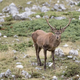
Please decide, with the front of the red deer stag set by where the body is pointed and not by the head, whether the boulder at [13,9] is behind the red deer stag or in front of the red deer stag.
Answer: behind

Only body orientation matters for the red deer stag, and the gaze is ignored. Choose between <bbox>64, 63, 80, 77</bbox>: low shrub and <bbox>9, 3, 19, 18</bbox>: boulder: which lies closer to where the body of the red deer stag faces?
the low shrub

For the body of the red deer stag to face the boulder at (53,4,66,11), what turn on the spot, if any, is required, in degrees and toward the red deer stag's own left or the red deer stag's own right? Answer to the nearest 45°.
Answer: approximately 135° to the red deer stag's own left

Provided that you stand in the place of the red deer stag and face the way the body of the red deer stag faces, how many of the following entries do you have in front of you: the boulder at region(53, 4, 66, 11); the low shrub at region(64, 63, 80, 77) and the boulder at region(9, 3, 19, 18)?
1

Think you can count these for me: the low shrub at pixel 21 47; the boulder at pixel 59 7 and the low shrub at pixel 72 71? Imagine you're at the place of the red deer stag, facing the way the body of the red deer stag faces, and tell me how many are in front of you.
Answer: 1

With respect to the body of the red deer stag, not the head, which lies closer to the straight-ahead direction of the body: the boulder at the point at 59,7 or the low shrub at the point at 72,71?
the low shrub
